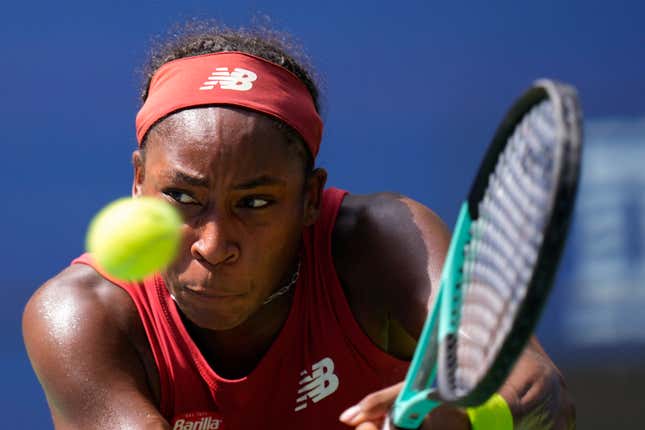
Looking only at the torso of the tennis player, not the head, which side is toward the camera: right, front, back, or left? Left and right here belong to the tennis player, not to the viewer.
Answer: front
